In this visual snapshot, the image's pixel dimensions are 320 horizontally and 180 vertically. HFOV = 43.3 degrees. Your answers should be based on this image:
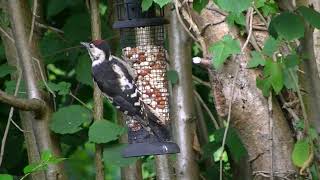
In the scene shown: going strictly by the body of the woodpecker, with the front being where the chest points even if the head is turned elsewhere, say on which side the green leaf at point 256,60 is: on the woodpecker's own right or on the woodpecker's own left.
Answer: on the woodpecker's own right

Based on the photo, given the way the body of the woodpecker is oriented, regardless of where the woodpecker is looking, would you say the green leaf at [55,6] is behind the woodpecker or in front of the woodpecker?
in front

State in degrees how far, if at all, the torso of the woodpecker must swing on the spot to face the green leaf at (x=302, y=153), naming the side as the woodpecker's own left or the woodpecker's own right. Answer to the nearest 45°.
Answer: approximately 135° to the woodpecker's own right

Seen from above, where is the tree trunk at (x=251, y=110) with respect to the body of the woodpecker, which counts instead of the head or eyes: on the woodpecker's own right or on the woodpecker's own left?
on the woodpecker's own right

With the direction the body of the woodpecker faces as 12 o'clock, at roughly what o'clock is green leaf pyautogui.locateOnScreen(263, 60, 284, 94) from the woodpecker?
The green leaf is roughly at 5 o'clock from the woodpecker.

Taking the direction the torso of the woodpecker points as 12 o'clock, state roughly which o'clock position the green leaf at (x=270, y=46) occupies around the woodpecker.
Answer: The green leaf is roughly at 5 o'clock from the woodpecker.

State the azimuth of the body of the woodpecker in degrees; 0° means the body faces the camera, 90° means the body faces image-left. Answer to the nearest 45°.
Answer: approximately 135°
